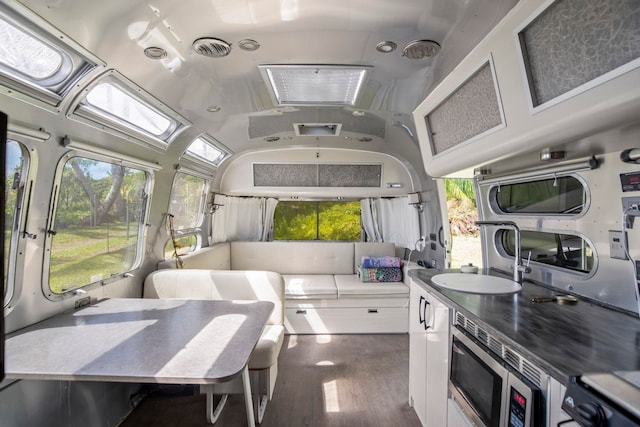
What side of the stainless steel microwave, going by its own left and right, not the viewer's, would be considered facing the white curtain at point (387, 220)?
right

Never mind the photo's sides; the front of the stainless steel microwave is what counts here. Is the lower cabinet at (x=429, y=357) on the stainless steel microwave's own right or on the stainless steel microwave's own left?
on the stainless steel microwave's own right

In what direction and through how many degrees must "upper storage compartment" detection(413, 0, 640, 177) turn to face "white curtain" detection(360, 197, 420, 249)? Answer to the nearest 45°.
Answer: approximately 90° to its right

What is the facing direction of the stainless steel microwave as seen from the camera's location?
facing the viewer and to the left of the viewer

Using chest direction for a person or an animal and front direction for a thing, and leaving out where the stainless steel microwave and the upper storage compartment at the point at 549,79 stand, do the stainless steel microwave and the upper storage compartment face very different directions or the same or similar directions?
same or similar directions

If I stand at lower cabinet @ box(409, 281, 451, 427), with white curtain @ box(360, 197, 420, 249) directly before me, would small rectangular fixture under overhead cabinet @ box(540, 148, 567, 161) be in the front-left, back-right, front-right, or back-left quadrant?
back-right

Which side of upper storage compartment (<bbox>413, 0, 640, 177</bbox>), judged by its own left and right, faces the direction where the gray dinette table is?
front

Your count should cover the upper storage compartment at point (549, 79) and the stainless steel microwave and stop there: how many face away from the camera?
0

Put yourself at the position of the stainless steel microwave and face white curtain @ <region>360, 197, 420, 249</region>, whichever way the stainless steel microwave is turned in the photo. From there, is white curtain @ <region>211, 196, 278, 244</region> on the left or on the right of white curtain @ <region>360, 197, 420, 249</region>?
left

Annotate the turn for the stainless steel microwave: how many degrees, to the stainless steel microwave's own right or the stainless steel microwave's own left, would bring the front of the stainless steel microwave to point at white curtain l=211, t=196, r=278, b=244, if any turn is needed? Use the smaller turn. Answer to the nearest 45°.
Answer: approximately 90° to the stainless steel microwave's own right

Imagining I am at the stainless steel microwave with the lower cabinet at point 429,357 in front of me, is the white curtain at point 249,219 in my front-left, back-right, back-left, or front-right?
front-left
